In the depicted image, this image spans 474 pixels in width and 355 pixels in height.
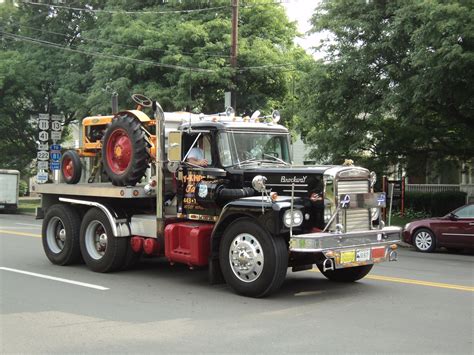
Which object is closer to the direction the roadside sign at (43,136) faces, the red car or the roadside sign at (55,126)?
the red car

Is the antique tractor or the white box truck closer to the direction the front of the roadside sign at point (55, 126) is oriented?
the antique tractor

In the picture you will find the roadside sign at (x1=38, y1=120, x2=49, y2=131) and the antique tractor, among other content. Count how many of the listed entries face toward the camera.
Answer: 1

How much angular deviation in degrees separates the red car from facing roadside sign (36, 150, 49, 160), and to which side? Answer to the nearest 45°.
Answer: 0° — it already faces it

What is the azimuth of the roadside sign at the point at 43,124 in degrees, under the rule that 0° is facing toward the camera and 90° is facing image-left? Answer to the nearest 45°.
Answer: approximately 0°

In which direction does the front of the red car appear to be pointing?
to the viewer's left

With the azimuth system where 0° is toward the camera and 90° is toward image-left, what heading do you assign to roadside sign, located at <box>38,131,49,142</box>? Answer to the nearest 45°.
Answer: approximately 0°
